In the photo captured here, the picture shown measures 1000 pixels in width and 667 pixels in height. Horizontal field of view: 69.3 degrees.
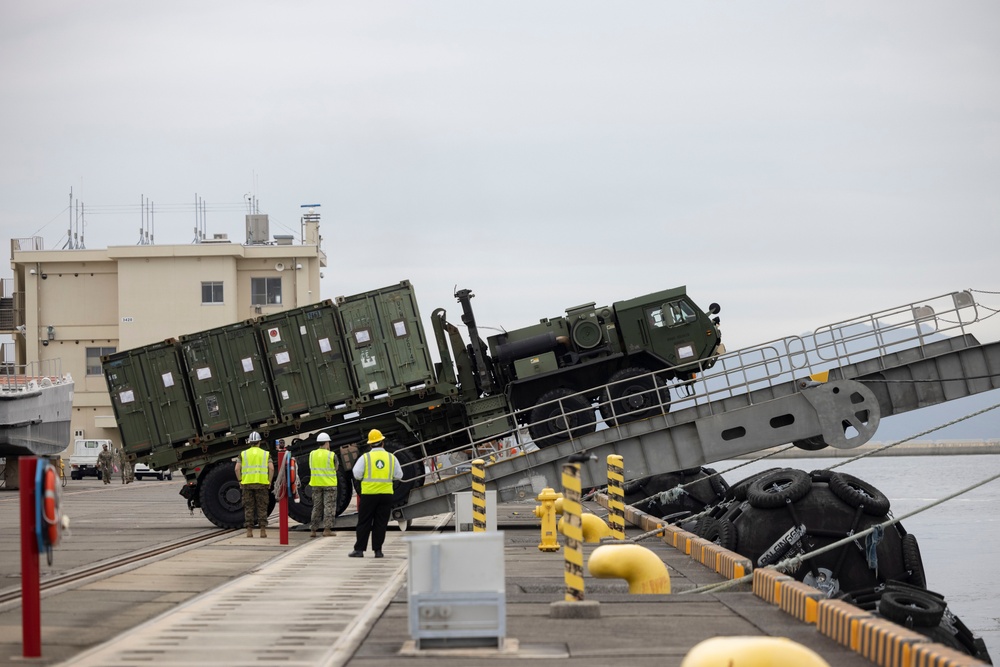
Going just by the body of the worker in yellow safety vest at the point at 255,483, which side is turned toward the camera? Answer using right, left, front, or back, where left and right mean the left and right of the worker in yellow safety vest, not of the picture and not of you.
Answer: back

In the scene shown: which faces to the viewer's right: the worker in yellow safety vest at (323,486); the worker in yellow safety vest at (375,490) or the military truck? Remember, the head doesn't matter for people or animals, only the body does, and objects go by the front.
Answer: the military truck

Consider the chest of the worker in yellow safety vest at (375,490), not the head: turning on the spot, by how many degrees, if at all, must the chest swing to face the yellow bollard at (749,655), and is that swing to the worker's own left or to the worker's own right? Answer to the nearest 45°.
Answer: approximately 180°

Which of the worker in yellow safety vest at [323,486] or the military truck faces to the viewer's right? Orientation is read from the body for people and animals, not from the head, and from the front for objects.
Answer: the military truck

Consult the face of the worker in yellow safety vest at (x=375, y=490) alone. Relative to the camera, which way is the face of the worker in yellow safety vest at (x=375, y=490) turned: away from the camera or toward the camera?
away from the camera

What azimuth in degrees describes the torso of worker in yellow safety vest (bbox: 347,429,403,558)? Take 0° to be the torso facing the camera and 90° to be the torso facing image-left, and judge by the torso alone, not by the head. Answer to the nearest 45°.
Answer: approximately 180°

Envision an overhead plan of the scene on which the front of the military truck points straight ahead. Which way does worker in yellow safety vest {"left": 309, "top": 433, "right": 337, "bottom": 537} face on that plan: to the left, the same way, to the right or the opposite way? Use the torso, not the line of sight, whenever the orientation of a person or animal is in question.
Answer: to the left

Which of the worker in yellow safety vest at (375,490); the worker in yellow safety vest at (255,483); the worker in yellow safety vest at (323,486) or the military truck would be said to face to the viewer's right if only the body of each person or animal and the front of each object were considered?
the military truck

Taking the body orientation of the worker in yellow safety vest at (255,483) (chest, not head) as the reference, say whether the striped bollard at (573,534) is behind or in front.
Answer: behind

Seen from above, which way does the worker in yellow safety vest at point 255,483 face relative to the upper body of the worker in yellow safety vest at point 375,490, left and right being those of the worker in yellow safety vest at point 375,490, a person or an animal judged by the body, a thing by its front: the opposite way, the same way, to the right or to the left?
the same way

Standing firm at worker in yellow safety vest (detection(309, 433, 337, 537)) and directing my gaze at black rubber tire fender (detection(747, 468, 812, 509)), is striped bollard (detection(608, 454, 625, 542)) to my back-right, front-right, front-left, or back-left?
front-right

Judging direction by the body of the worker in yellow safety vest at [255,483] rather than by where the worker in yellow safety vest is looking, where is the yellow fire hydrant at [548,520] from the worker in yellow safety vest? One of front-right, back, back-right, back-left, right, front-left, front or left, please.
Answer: back-right

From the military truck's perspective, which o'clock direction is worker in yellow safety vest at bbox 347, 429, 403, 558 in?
The worker in yellow safety vest is roughly at 3 o'clock from the military truck.

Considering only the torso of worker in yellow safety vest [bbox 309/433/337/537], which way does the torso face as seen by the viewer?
away from the camera

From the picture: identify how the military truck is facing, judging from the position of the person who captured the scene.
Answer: facing to the right of the viewer

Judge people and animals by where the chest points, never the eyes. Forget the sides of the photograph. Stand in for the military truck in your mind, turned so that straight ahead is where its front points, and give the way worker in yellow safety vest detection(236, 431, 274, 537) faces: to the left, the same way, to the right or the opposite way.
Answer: to the left
